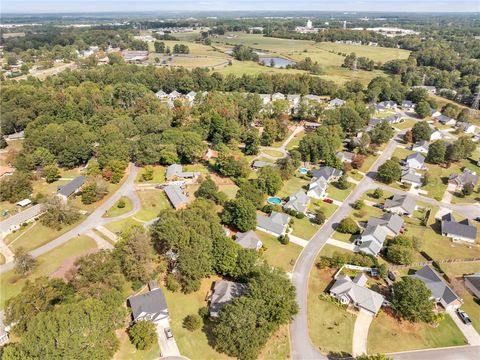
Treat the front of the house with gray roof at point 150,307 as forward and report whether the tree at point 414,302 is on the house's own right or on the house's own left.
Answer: on the house's own left

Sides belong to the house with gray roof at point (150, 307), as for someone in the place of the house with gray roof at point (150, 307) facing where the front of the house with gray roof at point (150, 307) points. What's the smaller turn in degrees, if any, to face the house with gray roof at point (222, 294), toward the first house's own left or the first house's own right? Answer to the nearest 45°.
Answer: approximately 90° to the first house's own left

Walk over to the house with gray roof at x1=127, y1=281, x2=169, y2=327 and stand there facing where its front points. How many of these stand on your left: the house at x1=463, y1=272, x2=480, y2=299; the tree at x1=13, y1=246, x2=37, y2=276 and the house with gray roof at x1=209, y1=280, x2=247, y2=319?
2

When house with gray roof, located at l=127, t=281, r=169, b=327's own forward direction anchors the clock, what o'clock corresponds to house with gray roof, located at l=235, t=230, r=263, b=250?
house with gray roof, located at l=235, t=230, r=263, b=250 is roughly at 8 o'clock from house with gray roof, located at l=127, t=281, r=169, b=327.

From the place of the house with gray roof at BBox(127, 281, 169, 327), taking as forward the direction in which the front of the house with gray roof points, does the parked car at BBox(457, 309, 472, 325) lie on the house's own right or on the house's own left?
on the house's own left

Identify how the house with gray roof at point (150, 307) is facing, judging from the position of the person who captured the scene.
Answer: facing the viewer

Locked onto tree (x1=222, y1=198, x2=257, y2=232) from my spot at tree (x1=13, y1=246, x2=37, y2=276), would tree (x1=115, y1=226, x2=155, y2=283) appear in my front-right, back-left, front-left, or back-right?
front-right

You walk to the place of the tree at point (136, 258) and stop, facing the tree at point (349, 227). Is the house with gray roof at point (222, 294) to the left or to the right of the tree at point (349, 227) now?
right

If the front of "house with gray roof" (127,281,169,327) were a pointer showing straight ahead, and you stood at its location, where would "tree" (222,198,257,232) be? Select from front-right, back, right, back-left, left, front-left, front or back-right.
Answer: back-left

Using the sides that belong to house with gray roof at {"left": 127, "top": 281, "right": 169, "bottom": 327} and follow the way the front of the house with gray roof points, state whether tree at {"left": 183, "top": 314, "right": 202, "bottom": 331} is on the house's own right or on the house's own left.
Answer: on the house's own left

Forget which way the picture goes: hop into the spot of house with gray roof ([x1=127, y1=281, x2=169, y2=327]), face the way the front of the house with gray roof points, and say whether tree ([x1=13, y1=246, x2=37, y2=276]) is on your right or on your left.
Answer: on your right

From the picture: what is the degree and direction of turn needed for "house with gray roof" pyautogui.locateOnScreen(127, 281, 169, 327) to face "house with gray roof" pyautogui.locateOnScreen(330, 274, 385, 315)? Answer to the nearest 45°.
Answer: approximately 90° to its left

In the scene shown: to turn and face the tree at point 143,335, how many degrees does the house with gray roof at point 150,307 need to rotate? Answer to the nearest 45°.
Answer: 0° — it already faces it

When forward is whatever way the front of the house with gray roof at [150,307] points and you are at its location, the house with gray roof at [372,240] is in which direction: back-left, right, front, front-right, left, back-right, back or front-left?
left
